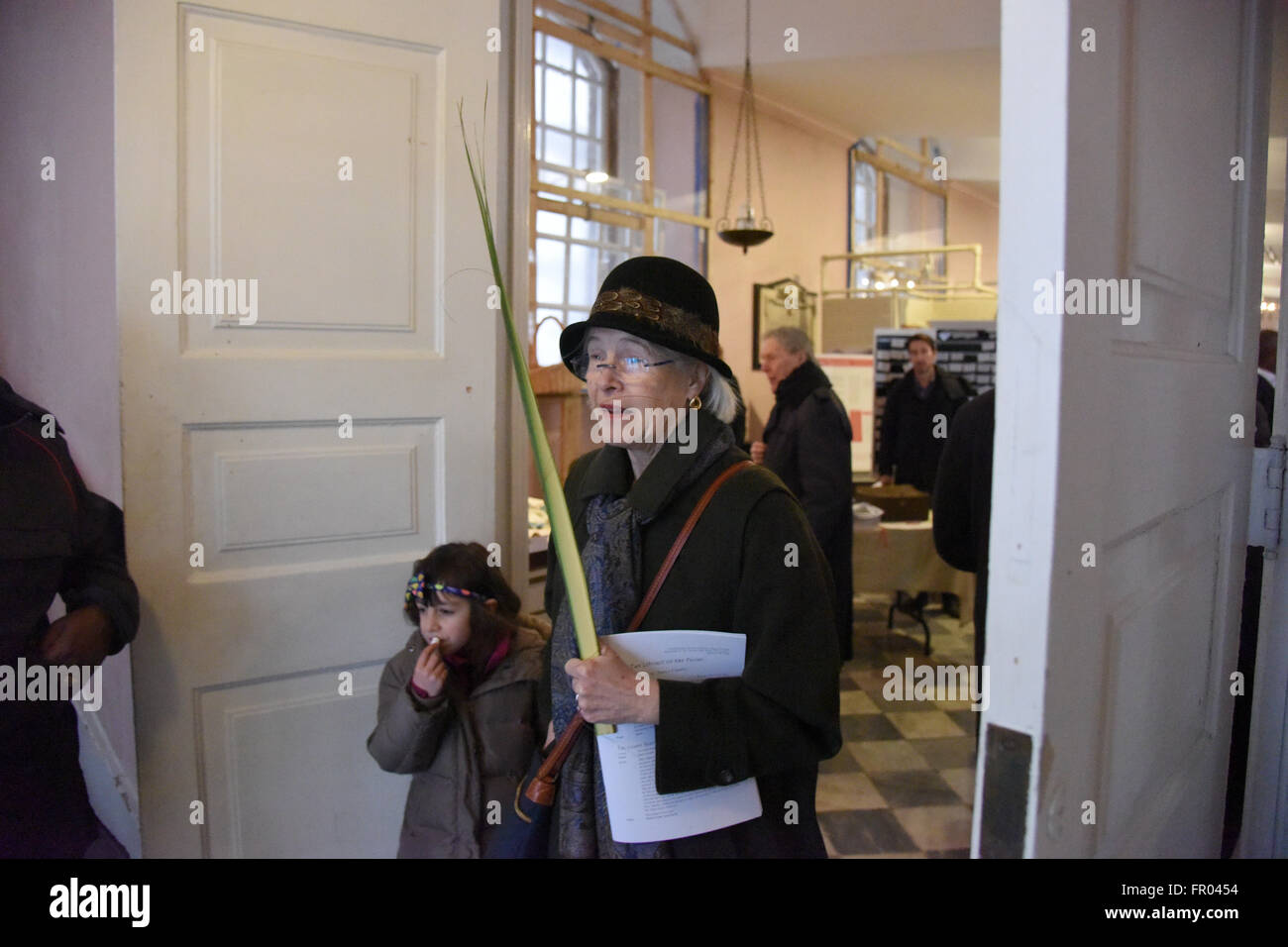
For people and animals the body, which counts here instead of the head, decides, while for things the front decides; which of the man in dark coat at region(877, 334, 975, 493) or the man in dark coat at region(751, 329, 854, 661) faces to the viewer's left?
the man in dark coat at region(751, 329, 854, 661)

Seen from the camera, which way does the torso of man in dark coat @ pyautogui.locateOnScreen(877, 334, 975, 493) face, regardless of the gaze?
toward the camera

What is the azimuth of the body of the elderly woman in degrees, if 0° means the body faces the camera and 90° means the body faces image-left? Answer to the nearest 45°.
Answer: approximately 45°

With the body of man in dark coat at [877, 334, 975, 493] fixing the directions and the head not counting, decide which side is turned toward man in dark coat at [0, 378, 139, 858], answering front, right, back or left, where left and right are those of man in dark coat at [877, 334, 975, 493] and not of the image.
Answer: front

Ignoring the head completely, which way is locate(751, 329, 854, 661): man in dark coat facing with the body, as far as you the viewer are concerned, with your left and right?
facing to the left of the viewer

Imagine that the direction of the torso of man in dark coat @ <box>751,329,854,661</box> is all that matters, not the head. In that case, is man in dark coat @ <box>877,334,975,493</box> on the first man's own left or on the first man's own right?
on the first man's own right

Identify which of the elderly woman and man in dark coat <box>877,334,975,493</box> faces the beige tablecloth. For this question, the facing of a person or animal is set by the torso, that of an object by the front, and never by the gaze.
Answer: the man in dark coat

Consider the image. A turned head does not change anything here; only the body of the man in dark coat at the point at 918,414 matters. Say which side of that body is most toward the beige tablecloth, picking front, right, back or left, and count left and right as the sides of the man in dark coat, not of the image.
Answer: front

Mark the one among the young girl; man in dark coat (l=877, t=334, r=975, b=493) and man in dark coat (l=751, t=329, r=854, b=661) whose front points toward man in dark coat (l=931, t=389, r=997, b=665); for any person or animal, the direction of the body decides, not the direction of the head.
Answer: man in dark coat (l=877, t=334, r=975, b=493)

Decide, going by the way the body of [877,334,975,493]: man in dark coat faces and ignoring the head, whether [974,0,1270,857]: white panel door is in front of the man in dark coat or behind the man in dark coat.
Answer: in front
